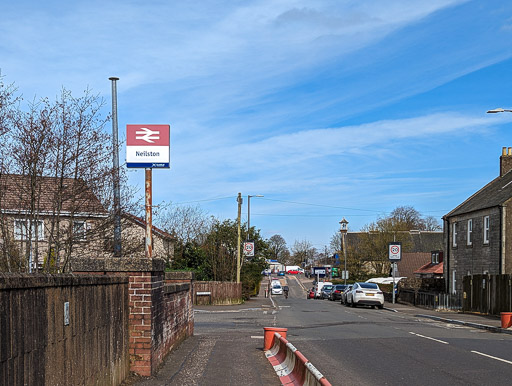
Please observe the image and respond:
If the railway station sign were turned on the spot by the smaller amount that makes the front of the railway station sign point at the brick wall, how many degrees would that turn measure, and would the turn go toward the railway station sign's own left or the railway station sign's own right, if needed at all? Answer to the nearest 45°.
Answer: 0° — it already faces it

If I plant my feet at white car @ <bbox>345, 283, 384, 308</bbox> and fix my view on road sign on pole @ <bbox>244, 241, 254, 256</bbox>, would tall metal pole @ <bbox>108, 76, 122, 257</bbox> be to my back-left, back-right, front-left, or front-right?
back-left

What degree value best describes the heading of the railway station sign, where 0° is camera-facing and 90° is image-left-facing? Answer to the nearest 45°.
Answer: approximately 0°

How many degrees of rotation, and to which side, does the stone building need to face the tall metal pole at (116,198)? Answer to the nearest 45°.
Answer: approximately 45° to its left

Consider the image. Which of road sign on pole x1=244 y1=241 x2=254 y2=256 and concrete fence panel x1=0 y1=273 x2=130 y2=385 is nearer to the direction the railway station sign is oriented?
the concrete fence panel

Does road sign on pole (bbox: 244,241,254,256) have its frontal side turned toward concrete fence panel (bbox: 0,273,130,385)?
yes

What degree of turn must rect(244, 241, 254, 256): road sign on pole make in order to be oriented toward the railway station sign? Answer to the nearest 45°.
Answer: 0° — it already faces it

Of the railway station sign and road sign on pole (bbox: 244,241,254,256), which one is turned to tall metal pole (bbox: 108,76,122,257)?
the road sign on pole

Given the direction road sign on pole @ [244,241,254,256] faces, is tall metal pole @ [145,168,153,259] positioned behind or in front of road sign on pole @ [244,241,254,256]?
in front

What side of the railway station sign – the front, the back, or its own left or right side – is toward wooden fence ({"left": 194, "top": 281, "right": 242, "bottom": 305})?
back

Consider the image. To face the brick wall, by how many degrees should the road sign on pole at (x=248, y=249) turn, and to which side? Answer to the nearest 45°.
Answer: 0° — it already faces it

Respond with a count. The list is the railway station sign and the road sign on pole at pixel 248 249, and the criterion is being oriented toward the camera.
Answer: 2
